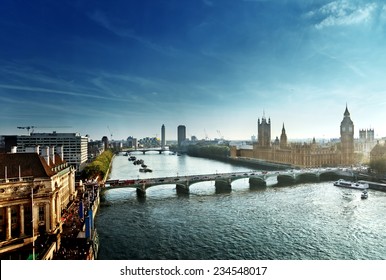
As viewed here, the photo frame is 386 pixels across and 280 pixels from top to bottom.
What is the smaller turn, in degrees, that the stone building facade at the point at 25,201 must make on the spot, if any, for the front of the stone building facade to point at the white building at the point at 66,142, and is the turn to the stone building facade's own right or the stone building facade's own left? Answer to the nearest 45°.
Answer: approximately 135° to the stone building facade's own left

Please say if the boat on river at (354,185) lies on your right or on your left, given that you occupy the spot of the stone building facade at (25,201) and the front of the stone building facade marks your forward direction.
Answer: on your left

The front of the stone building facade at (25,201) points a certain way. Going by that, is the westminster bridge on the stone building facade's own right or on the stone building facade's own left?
on the stone building facade's own left

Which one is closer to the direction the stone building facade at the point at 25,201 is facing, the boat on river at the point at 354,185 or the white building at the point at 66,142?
the boat on river

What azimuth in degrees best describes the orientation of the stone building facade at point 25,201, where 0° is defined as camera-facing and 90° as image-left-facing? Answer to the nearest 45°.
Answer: approximately 315°

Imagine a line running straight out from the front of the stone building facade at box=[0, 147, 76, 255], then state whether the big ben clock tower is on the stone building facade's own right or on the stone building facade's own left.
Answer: on the stone building facade's own left
